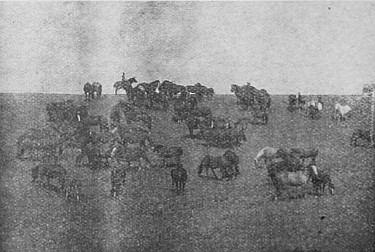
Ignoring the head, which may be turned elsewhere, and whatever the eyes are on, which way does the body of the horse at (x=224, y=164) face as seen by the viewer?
to the viewer's left

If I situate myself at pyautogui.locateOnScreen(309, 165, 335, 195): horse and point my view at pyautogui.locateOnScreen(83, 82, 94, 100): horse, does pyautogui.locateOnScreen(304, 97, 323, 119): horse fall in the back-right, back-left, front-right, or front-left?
front-right
